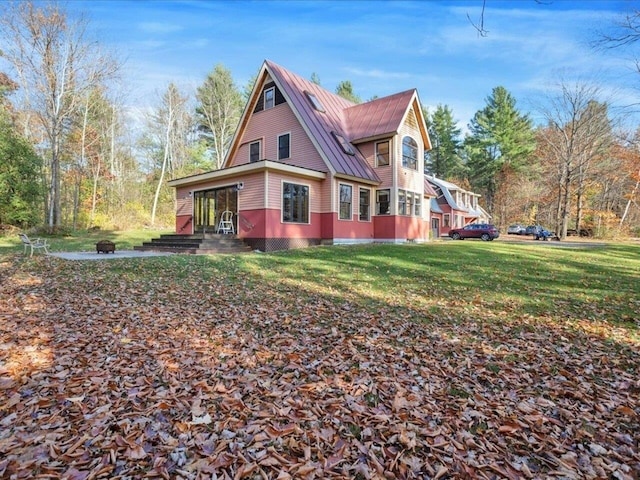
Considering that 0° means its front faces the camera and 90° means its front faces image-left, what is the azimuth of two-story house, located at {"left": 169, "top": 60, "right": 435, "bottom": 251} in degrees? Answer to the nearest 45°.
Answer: approximately 45°

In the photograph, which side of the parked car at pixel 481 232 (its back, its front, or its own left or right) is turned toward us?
left

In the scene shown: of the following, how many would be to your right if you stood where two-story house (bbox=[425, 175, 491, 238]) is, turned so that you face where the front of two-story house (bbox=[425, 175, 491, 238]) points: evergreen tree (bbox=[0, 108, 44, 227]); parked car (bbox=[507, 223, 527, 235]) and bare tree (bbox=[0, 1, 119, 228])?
2

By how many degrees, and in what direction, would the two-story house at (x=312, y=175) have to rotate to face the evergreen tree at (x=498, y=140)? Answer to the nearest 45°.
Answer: approximately 180°

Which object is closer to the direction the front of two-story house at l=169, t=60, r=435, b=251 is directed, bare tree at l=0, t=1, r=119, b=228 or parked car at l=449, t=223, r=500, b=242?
the bare tree

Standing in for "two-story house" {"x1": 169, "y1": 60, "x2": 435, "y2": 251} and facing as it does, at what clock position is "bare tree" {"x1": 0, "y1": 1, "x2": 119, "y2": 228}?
The bare tree is roughly at 2 o'clock from the two-story house.

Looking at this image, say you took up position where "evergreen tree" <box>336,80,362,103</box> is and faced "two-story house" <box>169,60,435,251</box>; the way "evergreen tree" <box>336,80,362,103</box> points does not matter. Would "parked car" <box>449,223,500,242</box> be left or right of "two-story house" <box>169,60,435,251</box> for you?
left

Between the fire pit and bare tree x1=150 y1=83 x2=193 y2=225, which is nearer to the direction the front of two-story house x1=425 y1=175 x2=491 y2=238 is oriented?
the fire pit

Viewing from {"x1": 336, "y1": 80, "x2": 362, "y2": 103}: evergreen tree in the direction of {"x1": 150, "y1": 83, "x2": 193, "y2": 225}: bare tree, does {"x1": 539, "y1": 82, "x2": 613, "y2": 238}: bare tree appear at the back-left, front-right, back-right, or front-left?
back-left

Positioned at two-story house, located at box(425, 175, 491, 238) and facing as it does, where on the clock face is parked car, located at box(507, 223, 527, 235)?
The parked car is roughly at 9 o'clock from the two-story house.
